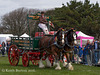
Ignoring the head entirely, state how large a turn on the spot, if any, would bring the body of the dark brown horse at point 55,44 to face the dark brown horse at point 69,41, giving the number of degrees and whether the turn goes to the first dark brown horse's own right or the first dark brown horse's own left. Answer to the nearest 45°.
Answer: approximately 45° to the first dark brown horse's own left

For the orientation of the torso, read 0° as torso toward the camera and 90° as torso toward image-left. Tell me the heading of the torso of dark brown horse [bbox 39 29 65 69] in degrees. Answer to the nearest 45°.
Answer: approximately 315°

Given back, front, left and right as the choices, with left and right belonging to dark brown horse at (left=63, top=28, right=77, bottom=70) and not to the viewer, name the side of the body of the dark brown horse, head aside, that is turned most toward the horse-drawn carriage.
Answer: back

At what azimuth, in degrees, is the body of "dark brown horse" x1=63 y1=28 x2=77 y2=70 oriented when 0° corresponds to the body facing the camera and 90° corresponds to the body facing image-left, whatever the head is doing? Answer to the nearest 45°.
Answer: approximately 315°
